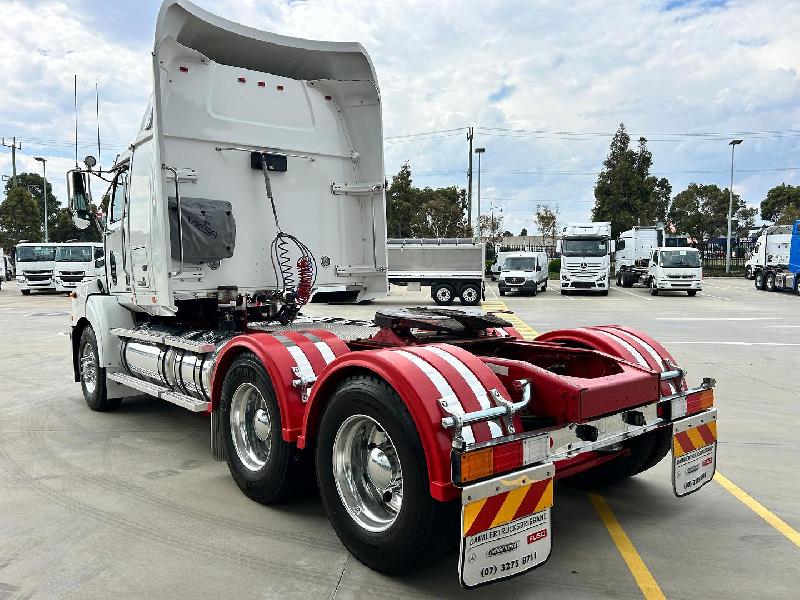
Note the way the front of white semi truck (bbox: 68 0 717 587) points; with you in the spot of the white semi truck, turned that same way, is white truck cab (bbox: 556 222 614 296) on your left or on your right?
on your right

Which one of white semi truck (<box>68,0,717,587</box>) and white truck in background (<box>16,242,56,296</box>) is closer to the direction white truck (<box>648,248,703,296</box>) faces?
the white semi truck

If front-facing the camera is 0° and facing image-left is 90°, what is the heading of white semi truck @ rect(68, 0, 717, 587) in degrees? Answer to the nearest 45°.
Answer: approximately 135°

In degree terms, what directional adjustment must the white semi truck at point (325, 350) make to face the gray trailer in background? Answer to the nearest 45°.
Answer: approximately 45° to its right

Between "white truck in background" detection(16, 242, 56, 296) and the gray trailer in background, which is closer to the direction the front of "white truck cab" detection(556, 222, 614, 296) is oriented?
the gray trailer in background

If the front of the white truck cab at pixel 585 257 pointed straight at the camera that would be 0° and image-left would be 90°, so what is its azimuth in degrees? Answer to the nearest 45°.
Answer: approximately 0°

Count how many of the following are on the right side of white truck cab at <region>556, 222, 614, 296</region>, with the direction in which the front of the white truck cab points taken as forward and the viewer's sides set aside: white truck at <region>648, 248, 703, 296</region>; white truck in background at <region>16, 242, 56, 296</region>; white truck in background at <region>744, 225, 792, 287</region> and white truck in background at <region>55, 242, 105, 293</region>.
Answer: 2

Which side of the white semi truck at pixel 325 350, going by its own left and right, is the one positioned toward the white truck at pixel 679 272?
right

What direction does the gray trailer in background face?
to the viewer's left

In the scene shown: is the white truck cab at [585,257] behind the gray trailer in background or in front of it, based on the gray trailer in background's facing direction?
behind

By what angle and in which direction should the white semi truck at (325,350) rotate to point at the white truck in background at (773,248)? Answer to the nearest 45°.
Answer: approximately 90° to its right

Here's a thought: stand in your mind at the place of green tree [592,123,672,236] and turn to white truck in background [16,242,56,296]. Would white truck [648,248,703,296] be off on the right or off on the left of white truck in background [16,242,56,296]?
left
